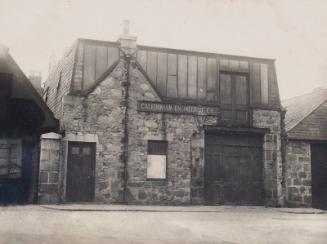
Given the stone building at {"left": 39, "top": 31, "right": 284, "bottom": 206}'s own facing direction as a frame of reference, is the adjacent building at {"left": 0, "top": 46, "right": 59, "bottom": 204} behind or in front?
in front

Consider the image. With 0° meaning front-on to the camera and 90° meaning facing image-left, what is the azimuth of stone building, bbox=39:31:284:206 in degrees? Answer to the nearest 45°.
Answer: approximately 0°

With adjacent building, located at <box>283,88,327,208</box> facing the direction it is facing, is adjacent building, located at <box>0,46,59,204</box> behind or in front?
in front

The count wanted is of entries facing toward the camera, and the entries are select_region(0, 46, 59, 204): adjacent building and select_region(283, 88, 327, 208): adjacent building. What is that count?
2

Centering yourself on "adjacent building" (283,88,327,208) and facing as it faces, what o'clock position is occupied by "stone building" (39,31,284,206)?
The stone building is roughly at 2 o'clock from the adjacent building.

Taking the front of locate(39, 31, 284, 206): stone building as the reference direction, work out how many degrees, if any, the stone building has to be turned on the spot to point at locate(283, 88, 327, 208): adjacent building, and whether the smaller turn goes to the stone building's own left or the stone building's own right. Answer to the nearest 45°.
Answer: approximately 90° to the stone building's own left

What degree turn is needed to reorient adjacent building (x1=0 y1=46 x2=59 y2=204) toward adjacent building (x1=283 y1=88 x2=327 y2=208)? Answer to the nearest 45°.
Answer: approximately 135° to its left
